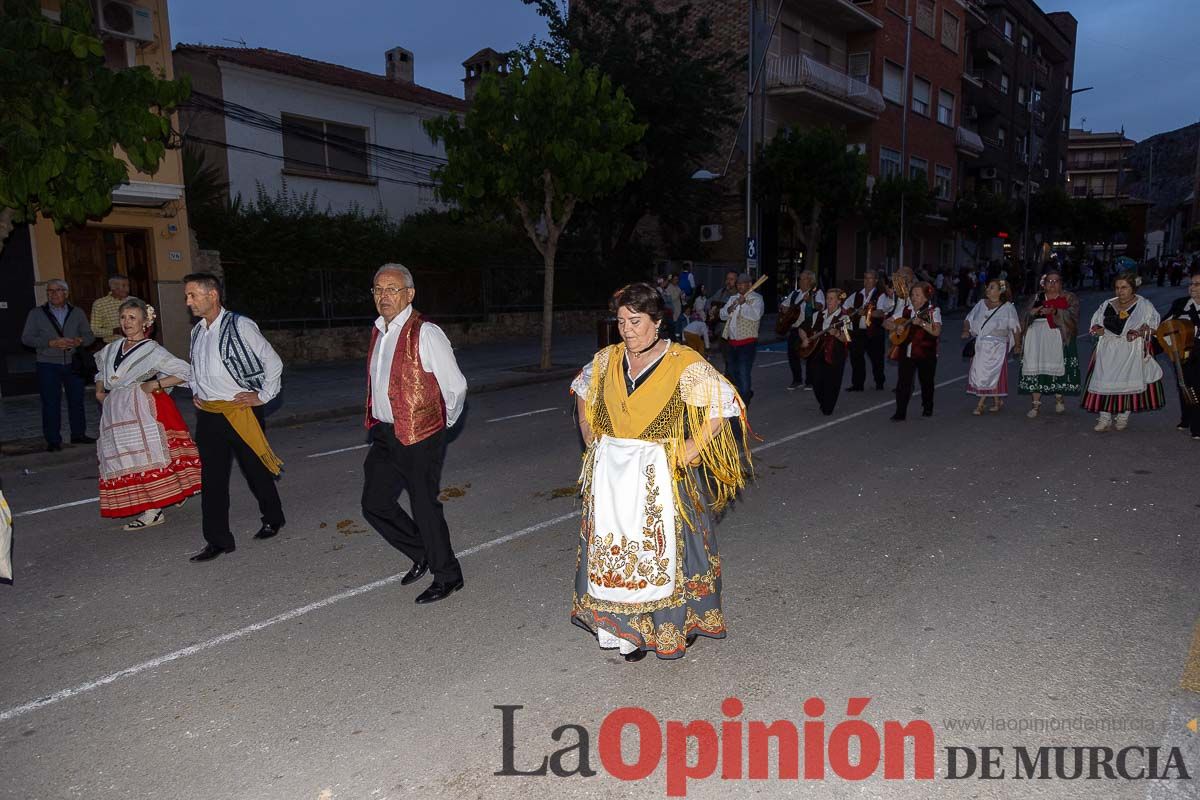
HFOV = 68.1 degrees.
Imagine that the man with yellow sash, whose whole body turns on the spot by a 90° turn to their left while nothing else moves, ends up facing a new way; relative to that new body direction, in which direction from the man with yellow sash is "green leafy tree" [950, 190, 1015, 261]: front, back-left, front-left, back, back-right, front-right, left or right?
left

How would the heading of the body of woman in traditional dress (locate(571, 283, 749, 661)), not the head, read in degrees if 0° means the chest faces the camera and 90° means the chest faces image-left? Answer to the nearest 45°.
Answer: approximately 45°

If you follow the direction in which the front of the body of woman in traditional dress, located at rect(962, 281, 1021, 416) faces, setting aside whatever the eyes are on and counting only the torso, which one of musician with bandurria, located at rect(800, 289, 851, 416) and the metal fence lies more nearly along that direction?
the musician with bandurria

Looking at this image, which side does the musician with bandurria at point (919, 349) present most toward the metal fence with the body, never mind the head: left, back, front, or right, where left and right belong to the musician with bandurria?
right

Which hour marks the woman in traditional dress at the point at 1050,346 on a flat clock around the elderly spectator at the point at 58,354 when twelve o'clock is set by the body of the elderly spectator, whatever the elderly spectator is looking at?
The woman in traditional dress is roughly at 10 o'clock from the elderly spectator.

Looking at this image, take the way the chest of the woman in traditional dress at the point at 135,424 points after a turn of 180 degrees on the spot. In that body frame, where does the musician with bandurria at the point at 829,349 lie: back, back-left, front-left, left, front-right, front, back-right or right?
front-right

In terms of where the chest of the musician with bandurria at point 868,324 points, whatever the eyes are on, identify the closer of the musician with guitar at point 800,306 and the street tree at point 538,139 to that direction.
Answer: the musician with guitar

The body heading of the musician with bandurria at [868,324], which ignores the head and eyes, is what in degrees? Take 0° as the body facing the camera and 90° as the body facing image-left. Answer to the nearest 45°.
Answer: approximately 45°

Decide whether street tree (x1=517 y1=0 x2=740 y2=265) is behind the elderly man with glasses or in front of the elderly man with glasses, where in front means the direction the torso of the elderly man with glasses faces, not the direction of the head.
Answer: behind
